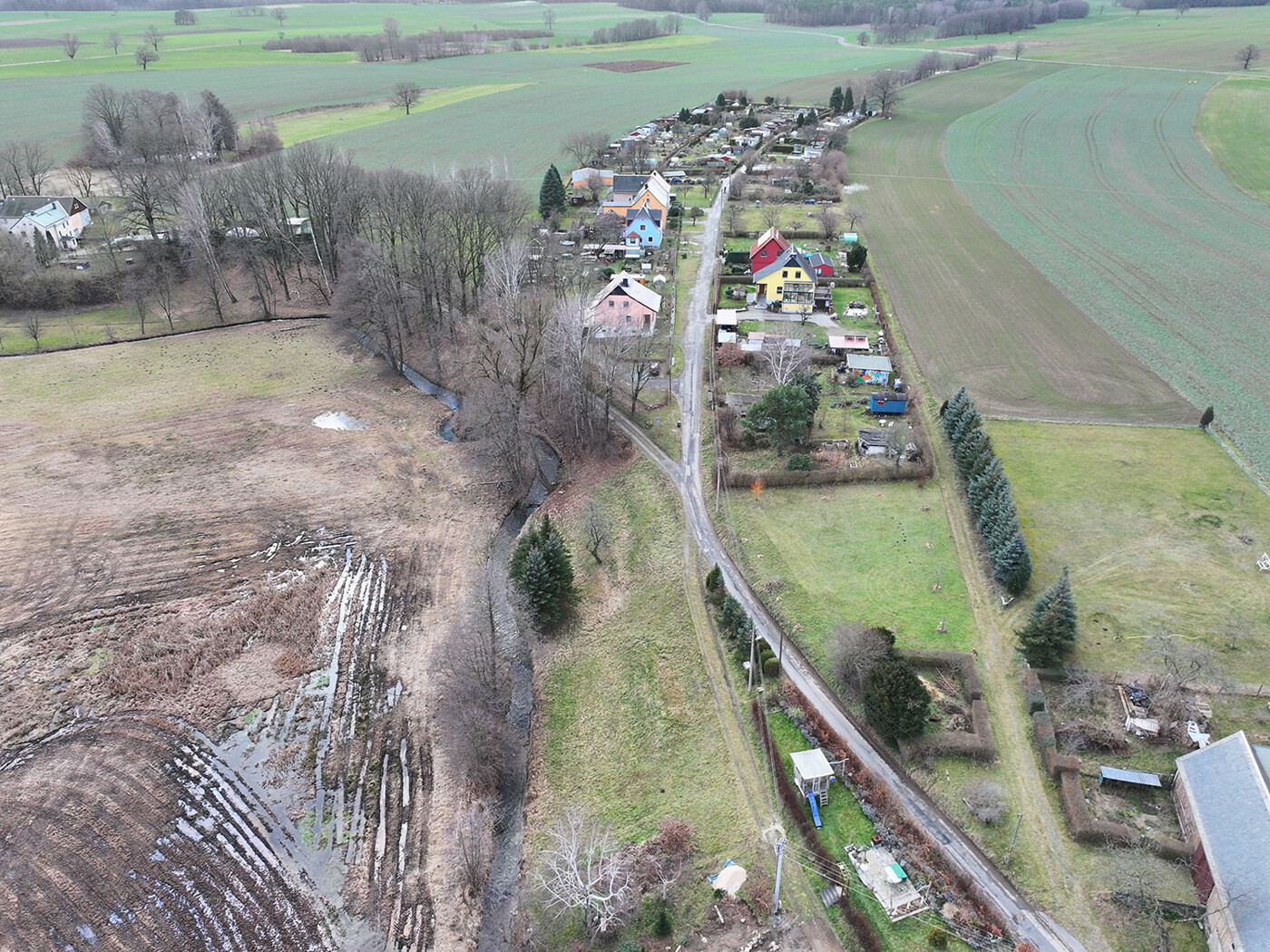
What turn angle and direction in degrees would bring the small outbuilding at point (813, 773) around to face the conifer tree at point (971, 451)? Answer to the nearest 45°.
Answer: approximately 180°

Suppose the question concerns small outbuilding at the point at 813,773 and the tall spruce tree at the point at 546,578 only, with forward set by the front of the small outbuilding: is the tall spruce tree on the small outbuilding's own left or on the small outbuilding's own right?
on the small outbuilding's own right

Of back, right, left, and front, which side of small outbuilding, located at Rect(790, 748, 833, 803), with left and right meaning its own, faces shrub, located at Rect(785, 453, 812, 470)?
back

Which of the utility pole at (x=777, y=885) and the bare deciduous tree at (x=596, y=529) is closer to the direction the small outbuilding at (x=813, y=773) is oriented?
the utility pole

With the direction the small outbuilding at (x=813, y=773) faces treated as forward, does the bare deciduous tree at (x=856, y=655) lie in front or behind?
behind

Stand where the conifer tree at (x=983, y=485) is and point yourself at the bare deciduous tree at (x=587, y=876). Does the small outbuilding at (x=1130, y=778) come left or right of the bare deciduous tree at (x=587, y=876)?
left

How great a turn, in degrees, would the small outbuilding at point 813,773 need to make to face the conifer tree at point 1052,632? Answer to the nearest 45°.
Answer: approximately 135° to its left

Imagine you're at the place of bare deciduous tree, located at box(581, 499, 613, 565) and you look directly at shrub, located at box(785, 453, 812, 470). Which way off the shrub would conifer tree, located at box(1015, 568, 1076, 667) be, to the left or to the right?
right

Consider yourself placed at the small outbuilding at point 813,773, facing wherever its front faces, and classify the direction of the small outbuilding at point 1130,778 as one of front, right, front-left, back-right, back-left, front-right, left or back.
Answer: left

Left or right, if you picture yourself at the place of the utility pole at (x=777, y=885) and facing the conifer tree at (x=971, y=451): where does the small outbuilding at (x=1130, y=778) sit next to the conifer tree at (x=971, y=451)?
right

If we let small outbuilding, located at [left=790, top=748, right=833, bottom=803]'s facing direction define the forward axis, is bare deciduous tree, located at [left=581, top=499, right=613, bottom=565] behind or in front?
behind

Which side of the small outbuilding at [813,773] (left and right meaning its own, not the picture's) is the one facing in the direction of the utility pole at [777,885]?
front

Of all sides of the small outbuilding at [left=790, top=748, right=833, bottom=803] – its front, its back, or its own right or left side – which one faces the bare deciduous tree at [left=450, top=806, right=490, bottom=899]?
right

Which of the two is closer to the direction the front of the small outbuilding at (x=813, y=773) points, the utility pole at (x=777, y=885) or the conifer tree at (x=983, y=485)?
the utility pole
